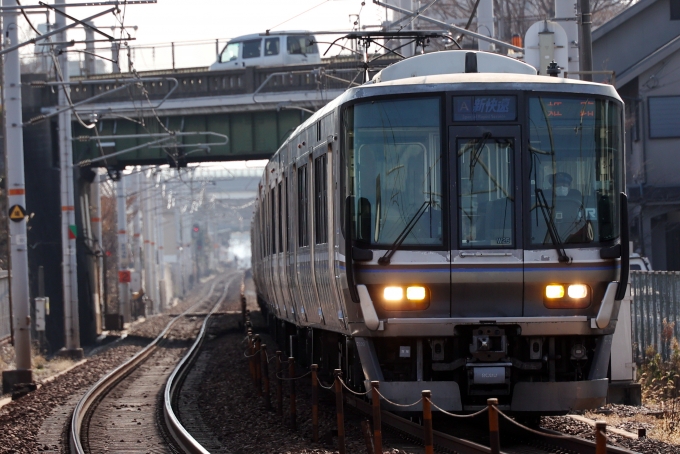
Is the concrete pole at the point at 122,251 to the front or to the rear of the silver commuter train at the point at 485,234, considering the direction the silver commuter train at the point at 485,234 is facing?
to the rear

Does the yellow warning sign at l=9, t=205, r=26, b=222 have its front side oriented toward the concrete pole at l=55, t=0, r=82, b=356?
no

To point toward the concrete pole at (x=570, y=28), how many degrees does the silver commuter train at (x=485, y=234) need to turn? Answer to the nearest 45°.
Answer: approximately 180°

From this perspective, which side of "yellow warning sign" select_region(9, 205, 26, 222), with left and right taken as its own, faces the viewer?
front

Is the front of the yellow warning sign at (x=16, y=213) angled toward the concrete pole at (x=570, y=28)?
no

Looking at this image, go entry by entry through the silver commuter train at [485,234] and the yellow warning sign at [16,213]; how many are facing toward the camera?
2

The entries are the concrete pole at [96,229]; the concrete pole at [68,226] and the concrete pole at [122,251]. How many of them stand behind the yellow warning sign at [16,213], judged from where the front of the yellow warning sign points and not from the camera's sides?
3

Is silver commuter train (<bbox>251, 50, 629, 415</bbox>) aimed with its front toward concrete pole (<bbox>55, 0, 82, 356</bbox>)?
no

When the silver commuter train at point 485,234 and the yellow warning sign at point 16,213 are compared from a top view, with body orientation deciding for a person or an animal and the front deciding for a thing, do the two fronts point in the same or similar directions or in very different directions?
same or similar directions

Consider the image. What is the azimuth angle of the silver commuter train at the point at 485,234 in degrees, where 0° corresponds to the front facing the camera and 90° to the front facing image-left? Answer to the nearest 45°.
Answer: approximately 0°

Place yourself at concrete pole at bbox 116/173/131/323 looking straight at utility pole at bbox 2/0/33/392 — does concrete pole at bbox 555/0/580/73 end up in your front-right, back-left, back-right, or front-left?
front-left

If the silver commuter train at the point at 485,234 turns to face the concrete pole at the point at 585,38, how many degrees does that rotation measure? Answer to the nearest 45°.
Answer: approximately 180°

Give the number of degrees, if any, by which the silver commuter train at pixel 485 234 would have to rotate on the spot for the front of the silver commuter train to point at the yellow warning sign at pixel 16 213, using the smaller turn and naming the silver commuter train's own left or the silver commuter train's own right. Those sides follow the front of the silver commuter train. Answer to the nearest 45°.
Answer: approximately 135° to the silver commuter train's own right

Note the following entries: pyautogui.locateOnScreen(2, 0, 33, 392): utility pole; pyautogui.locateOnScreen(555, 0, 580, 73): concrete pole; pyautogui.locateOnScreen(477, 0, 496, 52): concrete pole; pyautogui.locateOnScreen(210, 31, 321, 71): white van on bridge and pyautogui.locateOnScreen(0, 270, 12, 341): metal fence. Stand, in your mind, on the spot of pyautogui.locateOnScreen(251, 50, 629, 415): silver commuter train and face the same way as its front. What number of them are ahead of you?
0
